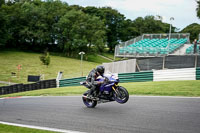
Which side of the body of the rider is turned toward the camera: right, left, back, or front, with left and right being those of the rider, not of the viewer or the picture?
right

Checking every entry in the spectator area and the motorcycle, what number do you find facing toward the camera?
1

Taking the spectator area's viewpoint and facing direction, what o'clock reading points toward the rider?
The rider is roughly at 12 o'clock from the spectator area.

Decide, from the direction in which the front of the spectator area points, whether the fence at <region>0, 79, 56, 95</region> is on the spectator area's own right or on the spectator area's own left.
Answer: on the spectator area's own right

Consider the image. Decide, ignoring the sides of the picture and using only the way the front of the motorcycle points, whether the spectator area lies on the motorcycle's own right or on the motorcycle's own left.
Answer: on the motorcycle's own left

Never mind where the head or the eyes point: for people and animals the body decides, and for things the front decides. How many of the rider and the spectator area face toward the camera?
1

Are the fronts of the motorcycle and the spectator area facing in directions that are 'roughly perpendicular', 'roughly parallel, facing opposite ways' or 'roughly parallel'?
roughly perpendicular

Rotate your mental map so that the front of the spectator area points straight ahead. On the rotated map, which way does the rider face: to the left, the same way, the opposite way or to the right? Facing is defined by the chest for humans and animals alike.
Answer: to the left

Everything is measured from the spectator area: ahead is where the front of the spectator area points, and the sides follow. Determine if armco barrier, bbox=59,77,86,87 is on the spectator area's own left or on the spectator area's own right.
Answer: on the spectator area's own right

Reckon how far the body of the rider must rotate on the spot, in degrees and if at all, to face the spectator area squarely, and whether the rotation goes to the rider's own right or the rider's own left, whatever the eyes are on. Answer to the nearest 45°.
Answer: approximately 90° to the rider's own left

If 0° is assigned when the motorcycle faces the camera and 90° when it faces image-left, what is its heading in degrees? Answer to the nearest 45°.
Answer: approximately 270°

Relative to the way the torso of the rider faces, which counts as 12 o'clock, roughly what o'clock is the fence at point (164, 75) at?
The fence is roughly at 10 o'clock from the rider.

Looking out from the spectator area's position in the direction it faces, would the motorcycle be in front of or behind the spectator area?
in front
